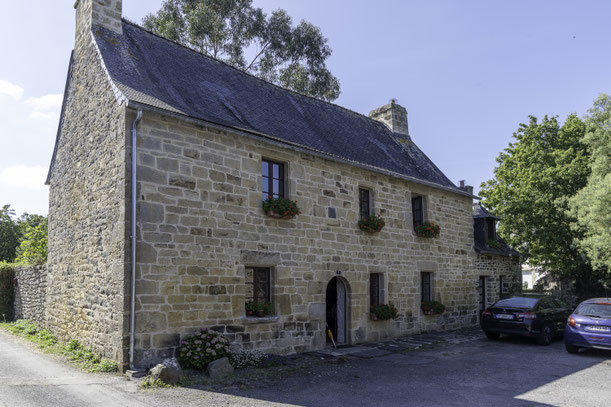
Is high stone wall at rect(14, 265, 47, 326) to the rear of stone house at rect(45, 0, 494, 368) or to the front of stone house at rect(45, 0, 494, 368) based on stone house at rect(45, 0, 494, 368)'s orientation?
to the rear

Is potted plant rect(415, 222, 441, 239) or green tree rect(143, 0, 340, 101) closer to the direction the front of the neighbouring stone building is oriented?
the potted plant

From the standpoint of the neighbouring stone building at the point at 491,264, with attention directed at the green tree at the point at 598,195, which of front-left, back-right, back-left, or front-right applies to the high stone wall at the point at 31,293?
back-right

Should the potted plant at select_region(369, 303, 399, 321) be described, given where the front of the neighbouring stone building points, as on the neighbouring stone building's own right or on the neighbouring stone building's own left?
on the neighbouring stone building's own right

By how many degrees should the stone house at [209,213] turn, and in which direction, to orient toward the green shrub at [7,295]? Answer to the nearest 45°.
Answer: approximately 180°

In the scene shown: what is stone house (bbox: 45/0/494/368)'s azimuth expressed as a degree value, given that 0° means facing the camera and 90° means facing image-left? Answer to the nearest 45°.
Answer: approximately 315°

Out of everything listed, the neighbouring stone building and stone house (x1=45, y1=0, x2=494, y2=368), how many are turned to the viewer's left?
0

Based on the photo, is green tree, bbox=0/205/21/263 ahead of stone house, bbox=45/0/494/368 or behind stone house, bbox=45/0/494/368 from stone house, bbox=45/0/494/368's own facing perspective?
behind

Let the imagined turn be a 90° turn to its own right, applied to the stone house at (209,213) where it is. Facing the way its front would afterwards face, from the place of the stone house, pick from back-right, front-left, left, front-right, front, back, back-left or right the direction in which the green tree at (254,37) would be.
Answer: back-right

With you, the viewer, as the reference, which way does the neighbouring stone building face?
facing the viewer and to the right of the viewer

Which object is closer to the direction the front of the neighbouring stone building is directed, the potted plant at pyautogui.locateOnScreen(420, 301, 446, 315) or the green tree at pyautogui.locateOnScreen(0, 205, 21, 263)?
the potted plant
